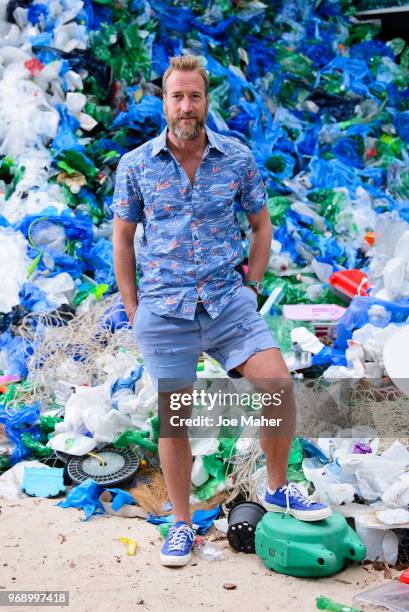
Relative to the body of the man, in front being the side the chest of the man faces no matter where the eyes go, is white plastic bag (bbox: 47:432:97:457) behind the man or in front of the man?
behind

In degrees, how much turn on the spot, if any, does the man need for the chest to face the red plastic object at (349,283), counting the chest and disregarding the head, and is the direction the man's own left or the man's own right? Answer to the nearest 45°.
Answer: approximately 180°

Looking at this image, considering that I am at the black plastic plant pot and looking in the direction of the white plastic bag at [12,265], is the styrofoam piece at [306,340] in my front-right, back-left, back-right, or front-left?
front-right

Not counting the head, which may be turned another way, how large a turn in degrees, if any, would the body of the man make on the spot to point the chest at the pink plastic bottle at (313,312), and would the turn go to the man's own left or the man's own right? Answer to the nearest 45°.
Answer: approximately 180°

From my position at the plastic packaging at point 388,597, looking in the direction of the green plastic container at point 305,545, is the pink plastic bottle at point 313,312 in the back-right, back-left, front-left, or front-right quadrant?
front-right

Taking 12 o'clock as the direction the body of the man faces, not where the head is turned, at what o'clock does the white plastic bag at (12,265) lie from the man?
The white plastic bag is roughly at 5 o'clock from the man.

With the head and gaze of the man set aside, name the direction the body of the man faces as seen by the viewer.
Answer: toward the camera

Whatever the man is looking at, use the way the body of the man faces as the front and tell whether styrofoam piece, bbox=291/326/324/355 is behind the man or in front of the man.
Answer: behind
